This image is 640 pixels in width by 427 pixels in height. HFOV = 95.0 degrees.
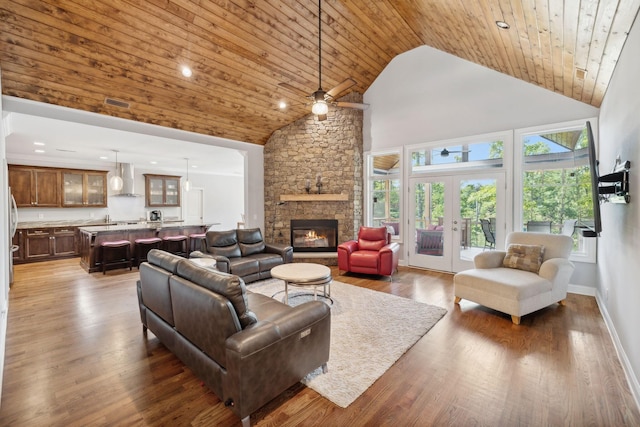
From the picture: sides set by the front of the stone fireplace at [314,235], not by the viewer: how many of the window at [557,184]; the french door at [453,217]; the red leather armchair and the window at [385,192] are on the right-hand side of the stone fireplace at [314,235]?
0

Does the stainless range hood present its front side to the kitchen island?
yes

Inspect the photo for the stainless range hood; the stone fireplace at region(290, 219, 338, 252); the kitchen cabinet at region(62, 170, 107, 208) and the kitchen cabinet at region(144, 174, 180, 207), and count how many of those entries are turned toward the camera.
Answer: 4

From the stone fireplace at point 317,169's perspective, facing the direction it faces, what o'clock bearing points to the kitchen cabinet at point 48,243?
The kitchen cabinet is roughly at 3 o'clock from the stone fireplace.

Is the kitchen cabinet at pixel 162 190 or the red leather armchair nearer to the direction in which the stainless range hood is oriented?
the red leather armchair

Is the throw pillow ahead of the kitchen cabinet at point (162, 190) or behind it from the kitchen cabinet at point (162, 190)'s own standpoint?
ahead

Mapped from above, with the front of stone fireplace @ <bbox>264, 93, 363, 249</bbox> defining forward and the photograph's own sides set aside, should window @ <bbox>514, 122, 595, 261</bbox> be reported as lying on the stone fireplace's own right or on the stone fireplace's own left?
on the stone fireplace's own left

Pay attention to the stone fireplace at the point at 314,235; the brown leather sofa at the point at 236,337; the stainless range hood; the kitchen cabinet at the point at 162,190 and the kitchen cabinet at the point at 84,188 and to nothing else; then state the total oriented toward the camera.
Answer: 4

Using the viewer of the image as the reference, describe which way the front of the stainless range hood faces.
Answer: facing the viewer

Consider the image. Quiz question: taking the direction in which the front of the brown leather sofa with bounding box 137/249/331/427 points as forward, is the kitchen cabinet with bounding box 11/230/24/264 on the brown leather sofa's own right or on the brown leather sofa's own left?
on the brown leather sofa's own left

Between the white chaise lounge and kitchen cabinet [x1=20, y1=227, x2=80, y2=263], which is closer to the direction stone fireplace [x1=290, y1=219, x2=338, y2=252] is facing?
the white chaise lounge

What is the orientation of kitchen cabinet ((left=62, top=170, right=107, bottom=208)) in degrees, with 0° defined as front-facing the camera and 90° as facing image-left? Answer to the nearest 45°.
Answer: approximately 0°

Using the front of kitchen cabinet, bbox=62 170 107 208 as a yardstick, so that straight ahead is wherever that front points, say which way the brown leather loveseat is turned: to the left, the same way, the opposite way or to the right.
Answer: the same way

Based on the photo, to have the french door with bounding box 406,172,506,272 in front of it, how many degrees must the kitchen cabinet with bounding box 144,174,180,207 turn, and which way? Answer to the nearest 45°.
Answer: approximately 45° to its left

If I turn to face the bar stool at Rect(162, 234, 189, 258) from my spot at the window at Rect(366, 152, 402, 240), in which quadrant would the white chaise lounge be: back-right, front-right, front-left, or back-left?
back-left

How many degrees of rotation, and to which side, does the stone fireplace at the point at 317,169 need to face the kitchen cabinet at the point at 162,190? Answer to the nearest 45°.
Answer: approximately 135° to its right

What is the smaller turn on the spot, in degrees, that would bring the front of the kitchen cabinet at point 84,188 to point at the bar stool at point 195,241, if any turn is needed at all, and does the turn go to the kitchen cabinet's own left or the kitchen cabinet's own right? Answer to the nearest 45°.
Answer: approximately 45° to the kitchen cabinet's own left

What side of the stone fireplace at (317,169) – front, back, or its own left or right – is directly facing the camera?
front

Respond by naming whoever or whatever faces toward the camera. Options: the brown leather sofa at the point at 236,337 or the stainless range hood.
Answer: the stainless range hood
